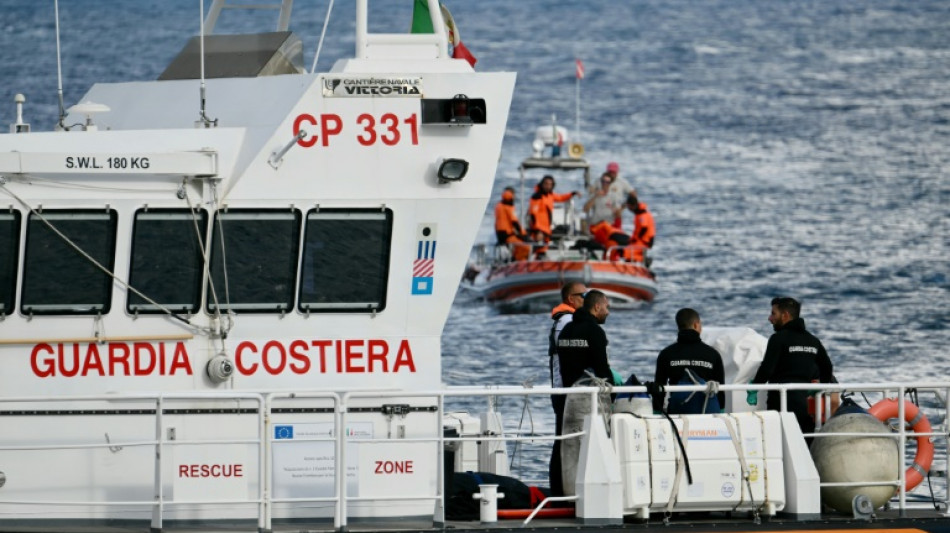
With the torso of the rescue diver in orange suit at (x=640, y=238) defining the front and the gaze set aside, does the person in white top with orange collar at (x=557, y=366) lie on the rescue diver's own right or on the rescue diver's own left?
on the rescue diver's own left

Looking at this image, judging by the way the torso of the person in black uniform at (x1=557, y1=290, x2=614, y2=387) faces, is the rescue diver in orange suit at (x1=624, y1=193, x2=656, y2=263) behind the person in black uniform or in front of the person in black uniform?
in front

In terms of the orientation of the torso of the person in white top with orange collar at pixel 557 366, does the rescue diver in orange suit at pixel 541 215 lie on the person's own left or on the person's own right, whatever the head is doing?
on the person's own left

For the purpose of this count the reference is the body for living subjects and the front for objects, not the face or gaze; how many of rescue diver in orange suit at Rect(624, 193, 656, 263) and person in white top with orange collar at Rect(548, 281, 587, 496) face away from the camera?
0

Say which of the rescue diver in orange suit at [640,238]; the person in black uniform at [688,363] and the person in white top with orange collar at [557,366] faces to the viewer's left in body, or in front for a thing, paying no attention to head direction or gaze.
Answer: the rescue diver in orange suit

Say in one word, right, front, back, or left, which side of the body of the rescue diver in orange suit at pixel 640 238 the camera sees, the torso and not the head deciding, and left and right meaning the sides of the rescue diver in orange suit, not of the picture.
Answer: left

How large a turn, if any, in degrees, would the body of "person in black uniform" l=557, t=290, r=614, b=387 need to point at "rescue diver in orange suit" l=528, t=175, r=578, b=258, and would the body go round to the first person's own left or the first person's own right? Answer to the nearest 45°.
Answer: approximately 45° to the first person's own left

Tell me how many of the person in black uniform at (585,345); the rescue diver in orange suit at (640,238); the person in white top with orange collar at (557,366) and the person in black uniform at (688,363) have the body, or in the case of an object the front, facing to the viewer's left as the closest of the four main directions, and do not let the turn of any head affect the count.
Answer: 1

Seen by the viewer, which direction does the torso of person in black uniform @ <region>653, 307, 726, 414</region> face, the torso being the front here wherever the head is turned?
away from the camera

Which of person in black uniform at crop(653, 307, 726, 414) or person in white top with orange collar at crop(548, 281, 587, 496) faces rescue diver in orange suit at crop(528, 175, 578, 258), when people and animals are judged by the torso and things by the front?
person in black uniform at crop(653, 307, 726, 414)

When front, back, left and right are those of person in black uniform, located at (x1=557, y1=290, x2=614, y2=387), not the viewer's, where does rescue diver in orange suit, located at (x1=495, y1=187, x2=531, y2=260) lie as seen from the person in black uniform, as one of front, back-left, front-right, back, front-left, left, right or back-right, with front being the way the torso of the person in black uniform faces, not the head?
front-left

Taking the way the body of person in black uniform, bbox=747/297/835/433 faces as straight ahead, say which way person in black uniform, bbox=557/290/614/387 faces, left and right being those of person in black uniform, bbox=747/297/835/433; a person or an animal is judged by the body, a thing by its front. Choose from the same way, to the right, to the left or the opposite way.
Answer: to the right
